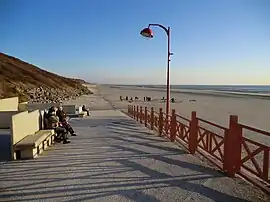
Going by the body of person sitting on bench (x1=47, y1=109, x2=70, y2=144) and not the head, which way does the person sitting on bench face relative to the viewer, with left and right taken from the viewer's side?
facing to the right of the viewer

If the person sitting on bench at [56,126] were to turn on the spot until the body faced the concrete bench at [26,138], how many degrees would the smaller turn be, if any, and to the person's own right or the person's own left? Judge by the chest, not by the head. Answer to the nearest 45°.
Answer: approximately 90° to the person's own right

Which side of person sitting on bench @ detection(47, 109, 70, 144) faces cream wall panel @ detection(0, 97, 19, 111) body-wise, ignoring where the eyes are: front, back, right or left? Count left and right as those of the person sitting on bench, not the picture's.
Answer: left

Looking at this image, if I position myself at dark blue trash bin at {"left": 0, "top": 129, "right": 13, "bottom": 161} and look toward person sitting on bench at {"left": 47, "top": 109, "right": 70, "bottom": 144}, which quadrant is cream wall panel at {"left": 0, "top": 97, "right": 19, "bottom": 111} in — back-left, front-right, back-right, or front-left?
front-left
